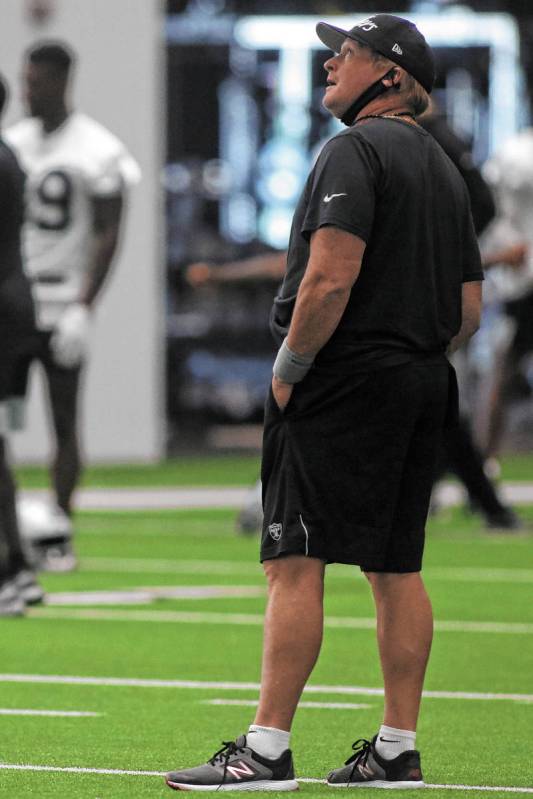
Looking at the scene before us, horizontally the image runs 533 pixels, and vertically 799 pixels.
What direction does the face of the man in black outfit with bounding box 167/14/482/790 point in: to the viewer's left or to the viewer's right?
to the viewer's left

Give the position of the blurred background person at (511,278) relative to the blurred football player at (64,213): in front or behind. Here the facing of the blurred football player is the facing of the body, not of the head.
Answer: behind

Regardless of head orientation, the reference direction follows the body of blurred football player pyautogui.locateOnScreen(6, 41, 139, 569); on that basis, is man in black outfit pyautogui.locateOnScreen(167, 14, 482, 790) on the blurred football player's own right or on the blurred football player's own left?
on the blurred football player's own left

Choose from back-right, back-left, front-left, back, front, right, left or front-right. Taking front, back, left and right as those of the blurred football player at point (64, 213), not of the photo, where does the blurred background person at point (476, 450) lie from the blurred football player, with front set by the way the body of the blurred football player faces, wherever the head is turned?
back-left

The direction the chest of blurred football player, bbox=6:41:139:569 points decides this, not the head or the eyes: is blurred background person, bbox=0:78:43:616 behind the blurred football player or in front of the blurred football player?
in front

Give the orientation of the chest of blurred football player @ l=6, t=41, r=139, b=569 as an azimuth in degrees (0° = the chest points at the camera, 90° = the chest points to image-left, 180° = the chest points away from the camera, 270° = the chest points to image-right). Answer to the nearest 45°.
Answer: approximately 45°

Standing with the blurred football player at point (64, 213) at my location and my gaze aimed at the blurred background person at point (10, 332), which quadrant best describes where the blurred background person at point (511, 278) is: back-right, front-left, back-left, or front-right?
back-left
